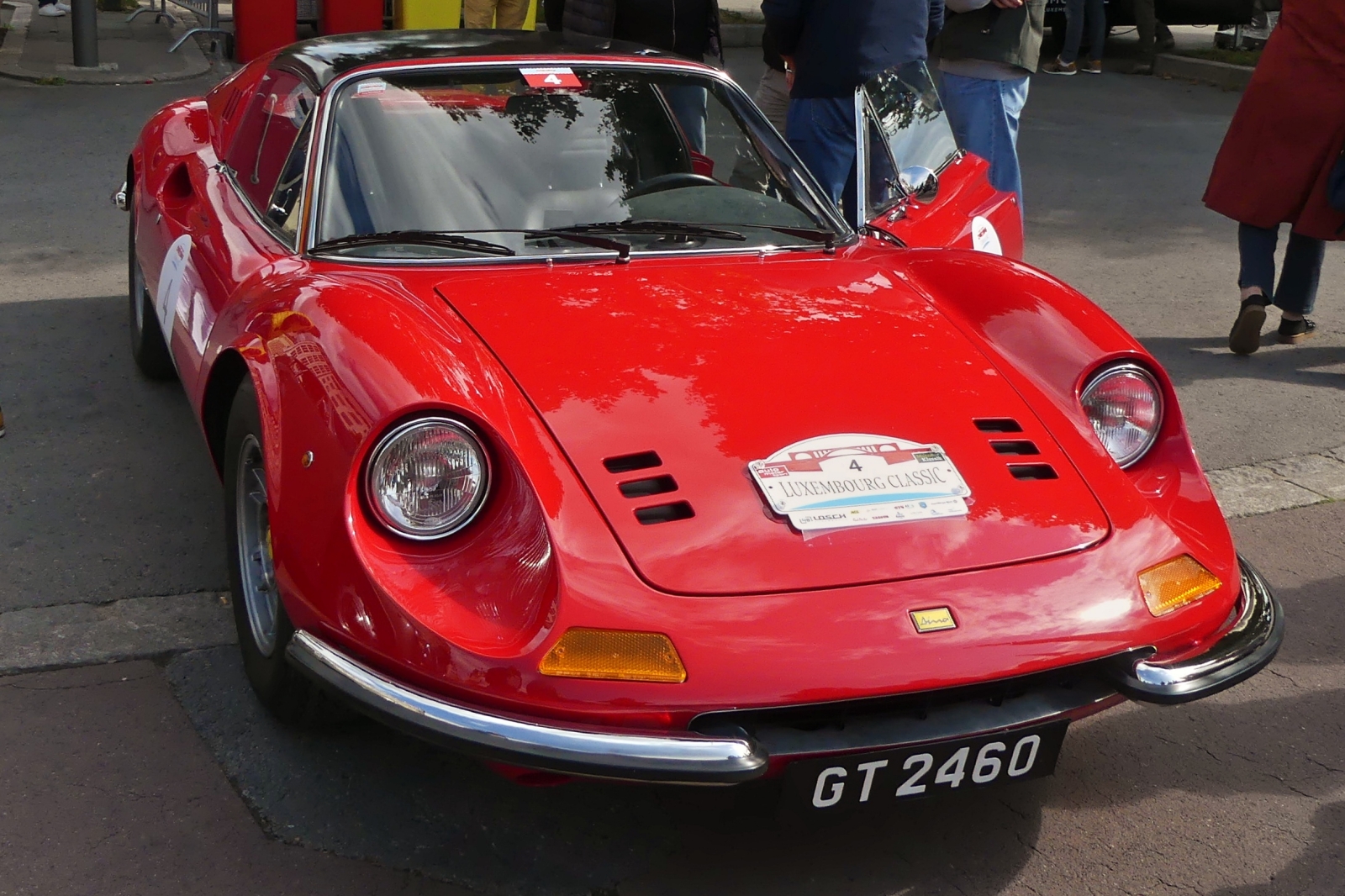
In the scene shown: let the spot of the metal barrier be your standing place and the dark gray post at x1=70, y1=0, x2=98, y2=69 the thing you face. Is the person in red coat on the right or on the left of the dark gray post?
left

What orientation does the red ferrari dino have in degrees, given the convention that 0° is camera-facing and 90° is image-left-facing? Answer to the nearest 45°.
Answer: approximately 315°

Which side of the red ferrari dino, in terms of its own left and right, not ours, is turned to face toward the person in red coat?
left
